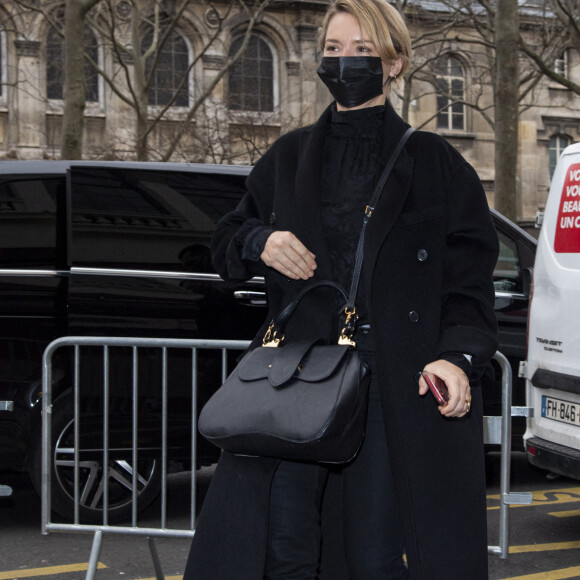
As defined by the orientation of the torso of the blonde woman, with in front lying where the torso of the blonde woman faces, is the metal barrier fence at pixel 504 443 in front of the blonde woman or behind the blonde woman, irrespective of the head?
behind

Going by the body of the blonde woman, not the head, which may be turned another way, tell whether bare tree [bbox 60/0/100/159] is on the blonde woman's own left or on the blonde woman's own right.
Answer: on the blonde woman's own right

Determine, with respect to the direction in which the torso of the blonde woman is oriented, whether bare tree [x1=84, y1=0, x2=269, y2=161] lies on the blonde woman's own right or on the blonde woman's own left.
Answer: on the blonde woman's own right

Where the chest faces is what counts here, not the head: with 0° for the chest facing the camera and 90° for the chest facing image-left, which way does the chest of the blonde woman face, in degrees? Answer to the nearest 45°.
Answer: approximately 45°

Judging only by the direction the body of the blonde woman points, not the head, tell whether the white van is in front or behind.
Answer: behind
